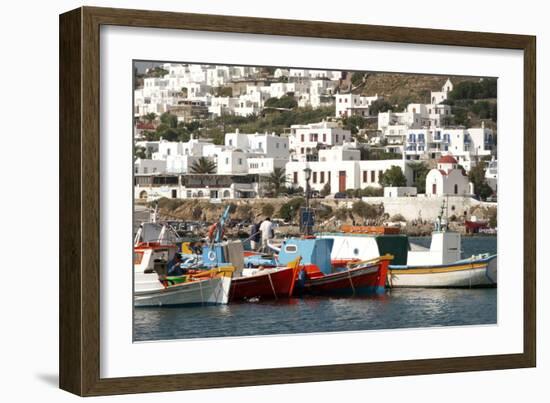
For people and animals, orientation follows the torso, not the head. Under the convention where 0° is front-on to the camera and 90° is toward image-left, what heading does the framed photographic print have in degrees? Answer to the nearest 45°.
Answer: approximately 315°
